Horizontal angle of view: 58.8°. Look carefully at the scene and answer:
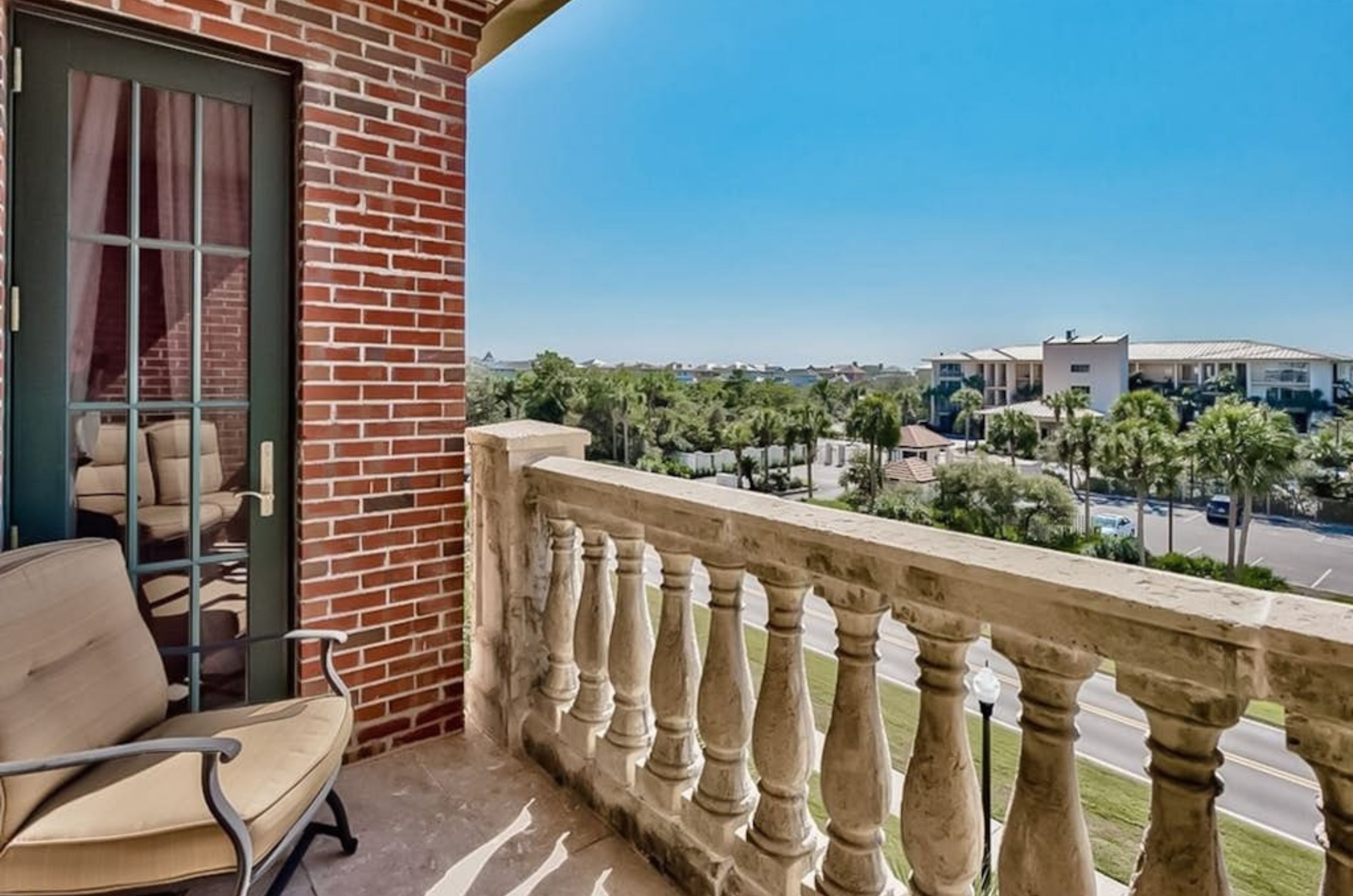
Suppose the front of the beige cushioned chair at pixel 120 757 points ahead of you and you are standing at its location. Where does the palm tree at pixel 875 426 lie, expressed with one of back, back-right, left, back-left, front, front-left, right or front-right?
left

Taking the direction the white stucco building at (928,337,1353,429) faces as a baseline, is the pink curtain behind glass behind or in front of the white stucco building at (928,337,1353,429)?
in front

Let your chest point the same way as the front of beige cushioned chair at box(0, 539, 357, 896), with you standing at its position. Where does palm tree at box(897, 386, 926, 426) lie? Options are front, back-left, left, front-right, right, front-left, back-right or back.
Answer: left

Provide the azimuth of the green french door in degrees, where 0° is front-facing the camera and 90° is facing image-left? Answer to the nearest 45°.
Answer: approximately 315°

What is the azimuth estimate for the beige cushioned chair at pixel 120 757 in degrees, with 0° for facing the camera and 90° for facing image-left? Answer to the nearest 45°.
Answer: approximately 315°

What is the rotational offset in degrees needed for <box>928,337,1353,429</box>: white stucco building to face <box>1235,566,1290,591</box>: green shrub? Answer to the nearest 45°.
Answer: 0° — it already faces it

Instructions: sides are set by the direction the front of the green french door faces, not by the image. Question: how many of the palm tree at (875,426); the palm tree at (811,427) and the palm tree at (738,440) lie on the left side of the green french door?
3

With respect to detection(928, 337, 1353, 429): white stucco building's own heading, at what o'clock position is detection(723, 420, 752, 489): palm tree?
The palm tree is roughly at 2 o'clock from the white stucco building.

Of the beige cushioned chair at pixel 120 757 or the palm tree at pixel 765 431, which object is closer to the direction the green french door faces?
the beige cushioned chair
